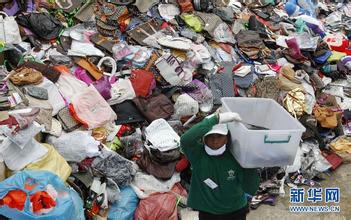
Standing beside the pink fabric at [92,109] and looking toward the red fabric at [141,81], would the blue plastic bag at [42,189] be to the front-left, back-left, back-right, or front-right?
back-right

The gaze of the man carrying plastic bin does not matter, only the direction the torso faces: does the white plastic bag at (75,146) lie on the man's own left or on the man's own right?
on the man's own right

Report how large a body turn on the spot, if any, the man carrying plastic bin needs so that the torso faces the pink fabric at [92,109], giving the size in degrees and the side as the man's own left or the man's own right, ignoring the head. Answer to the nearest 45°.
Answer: approximately 135° to the man's own right

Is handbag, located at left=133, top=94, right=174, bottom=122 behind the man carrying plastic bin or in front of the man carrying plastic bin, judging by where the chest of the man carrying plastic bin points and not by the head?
behind

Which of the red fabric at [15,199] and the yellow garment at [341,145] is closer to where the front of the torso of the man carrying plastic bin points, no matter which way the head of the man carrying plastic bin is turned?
the red fabric

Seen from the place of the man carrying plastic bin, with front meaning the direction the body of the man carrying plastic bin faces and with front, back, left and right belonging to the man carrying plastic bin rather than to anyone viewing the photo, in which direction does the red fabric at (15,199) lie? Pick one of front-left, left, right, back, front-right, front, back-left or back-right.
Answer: right

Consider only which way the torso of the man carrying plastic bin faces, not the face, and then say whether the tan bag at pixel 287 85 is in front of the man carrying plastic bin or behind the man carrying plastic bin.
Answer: behind

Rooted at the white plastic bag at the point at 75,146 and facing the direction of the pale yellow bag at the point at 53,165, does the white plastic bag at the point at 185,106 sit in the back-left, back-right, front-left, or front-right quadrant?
back-left

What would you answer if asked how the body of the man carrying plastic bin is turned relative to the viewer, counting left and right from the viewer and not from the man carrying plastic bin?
facing the viewer

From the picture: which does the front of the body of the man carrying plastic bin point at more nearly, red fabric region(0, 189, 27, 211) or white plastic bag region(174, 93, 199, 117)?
the red fabric

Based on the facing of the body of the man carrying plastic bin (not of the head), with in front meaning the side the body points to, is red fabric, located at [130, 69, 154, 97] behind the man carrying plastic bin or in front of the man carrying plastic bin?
behind

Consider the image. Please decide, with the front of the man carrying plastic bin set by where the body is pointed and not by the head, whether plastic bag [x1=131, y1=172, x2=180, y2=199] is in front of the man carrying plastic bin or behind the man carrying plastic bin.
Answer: behind

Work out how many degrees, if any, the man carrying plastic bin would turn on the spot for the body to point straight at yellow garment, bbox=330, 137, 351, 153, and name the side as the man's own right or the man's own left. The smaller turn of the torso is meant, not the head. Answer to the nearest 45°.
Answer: approximately 135° to the man's own left

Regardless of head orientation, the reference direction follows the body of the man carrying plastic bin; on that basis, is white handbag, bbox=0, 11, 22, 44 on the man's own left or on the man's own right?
on the man's own right
